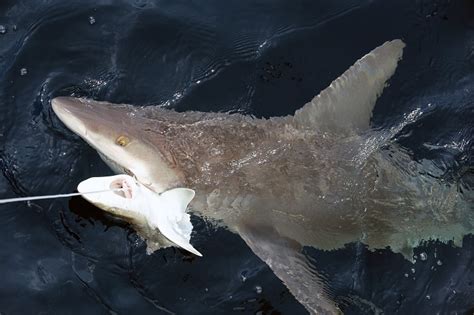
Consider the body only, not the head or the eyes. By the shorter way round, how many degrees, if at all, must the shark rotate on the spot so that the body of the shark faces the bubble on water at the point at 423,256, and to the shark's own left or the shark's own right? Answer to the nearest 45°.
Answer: approximately 180°

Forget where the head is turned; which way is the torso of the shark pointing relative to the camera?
to the viewer's left
